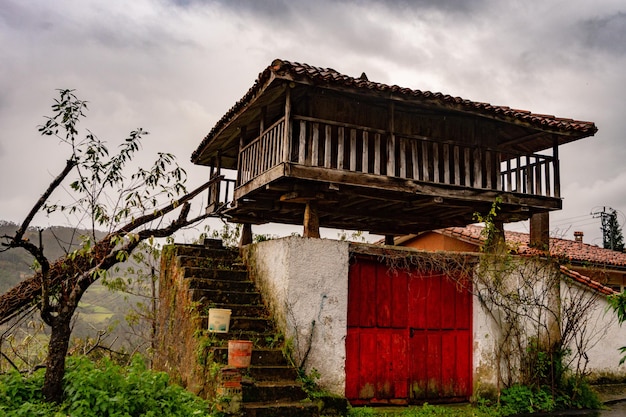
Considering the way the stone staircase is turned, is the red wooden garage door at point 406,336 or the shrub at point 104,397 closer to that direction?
the shrub

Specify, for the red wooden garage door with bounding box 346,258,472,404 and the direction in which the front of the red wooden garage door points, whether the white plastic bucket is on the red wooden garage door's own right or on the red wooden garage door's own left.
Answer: on the red wooden garage door's own right

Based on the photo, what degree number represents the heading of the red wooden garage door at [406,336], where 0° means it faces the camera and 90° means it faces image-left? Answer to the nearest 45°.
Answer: approximately 0°

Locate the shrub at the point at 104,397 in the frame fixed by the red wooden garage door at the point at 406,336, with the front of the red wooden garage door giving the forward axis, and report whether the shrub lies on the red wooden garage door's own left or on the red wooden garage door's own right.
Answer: on the red wooden garage door's own right

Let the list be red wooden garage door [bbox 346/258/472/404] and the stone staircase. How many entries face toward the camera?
2

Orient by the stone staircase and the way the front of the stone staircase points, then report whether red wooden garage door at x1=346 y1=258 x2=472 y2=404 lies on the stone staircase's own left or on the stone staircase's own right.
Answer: on the stone staircase's own left

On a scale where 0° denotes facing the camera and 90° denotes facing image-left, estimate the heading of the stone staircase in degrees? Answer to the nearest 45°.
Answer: approximately 0°
